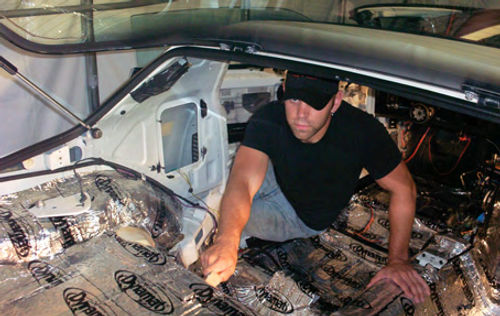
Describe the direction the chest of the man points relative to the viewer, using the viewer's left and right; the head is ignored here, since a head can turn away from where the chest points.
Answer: facing the viewer
